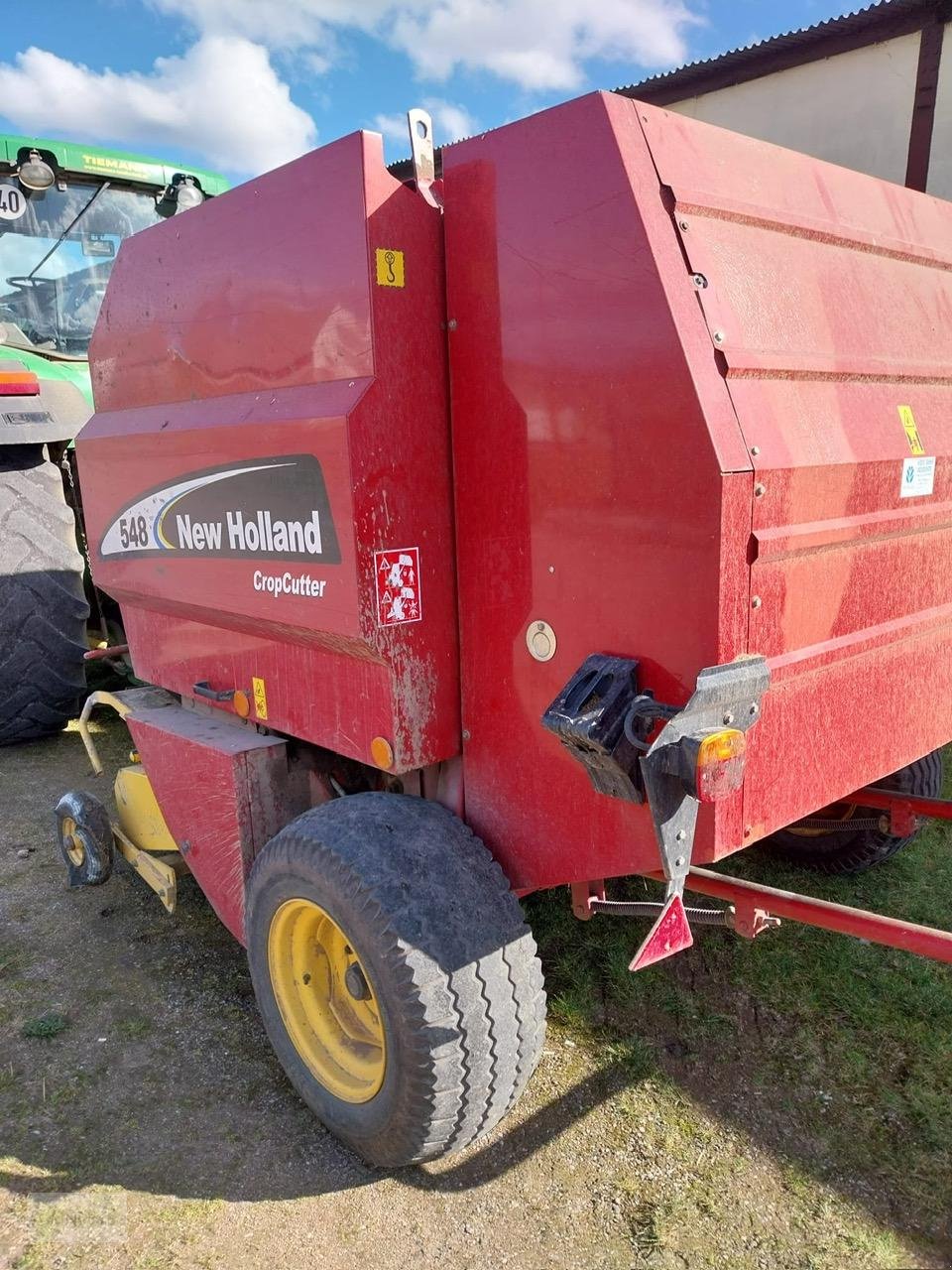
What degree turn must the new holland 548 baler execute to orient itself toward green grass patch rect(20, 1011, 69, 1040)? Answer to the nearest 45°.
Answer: approximately 45° to its left

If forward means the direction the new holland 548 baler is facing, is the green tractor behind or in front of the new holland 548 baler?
in front

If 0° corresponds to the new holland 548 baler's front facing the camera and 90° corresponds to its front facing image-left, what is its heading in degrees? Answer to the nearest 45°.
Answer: approximately 135°
